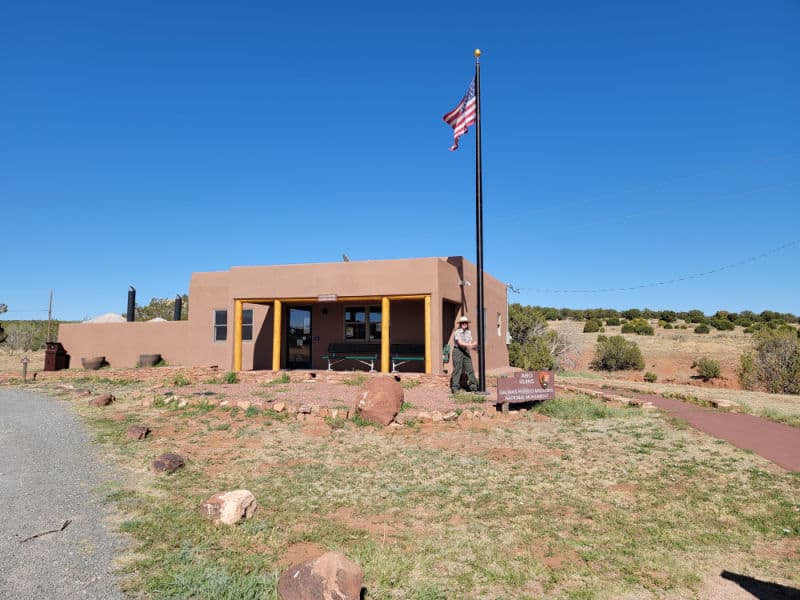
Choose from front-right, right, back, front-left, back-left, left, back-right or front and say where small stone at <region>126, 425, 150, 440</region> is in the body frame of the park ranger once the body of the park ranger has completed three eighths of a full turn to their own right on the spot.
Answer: front-left

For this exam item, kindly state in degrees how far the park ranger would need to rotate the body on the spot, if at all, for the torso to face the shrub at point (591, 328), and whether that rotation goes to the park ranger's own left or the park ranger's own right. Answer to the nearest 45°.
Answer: approximately 135° to the park ranger's own left

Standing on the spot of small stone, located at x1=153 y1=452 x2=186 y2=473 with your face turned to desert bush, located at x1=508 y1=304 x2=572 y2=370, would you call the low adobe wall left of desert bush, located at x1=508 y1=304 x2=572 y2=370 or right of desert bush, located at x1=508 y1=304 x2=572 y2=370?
left

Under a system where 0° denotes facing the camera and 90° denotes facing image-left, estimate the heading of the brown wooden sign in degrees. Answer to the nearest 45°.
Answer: approximately 0°

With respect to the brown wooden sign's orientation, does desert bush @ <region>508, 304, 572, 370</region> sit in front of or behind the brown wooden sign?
behind

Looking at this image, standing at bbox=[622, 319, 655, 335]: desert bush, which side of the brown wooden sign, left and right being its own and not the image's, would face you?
back

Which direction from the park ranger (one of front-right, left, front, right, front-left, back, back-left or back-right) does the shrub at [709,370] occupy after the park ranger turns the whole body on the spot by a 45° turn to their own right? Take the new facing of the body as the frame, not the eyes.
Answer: back-left

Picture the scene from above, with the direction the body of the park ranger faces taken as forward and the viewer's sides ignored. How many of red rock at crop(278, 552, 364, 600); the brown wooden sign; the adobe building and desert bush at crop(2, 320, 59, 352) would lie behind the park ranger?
2

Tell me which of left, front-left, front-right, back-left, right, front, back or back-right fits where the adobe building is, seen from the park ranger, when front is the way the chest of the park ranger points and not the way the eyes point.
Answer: back

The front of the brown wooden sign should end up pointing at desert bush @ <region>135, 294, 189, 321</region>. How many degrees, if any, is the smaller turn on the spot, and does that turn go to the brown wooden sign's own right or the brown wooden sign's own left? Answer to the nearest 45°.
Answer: approximately 135° to the brown wooden sign's own right

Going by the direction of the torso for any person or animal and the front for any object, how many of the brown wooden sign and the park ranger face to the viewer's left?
0

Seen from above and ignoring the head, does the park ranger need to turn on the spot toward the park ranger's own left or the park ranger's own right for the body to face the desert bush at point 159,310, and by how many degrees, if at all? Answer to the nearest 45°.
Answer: approximately 180°

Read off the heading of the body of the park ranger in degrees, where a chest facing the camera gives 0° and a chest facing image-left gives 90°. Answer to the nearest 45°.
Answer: approximately 315°

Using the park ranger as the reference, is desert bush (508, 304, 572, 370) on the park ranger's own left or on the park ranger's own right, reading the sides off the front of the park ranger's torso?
on the park ranger's own left
